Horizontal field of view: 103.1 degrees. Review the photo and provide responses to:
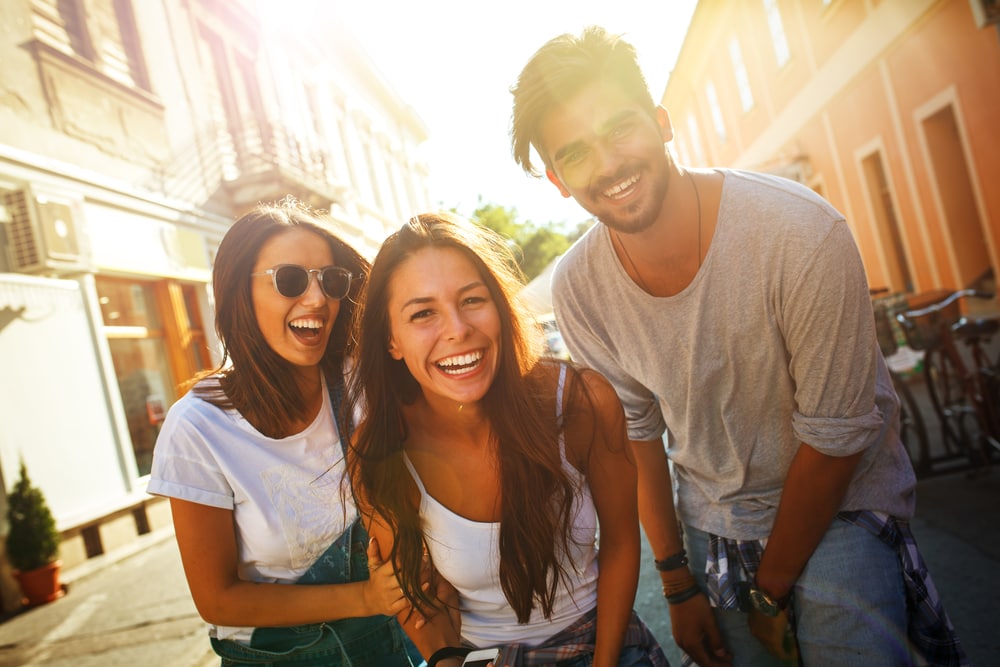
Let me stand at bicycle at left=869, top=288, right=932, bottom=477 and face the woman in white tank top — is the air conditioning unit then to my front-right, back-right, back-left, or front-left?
front-right

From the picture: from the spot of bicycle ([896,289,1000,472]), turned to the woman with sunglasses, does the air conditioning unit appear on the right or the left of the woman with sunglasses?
right

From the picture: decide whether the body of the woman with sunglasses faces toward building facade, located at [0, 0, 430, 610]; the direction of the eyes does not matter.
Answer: no

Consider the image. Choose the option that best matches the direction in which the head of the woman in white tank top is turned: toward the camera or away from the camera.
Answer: toward the camera

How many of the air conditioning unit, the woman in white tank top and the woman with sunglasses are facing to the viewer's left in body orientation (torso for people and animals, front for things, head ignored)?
0

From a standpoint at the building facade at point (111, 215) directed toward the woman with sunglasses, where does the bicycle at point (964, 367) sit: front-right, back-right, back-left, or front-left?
front-left

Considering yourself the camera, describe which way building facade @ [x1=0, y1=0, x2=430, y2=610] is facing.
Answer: facing the viewer and to the right of the viewer

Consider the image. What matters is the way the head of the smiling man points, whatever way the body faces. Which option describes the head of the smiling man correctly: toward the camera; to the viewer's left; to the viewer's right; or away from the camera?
toward the camera

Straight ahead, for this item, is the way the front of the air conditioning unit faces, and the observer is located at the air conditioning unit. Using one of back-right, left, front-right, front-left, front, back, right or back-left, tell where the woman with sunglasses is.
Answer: front-right

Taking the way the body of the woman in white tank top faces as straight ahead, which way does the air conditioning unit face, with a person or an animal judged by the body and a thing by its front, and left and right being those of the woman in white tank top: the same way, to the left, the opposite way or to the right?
to the left

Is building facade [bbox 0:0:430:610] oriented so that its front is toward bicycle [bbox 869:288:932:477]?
yes

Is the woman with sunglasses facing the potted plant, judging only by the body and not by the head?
no

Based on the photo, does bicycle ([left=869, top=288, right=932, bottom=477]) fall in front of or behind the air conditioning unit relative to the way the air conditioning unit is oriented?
in front

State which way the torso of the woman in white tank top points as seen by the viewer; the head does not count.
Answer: toward the camera
